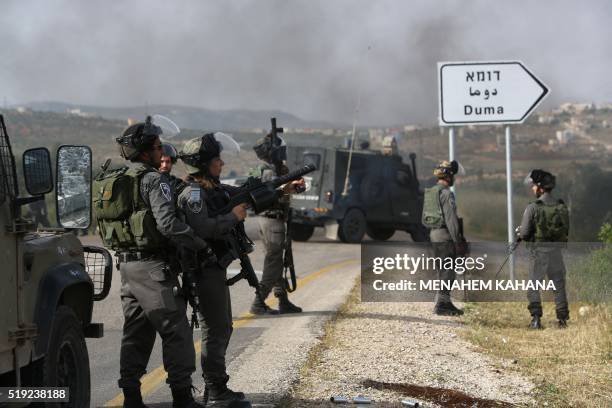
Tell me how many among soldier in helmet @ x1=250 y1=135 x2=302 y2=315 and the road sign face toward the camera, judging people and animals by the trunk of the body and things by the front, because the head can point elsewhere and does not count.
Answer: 1

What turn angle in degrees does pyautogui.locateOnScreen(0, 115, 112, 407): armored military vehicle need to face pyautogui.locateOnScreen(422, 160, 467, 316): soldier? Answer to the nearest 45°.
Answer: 0° — it already faces them

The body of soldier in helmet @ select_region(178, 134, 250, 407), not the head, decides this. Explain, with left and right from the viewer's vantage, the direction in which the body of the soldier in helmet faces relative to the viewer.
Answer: facing to the right of the viewer
